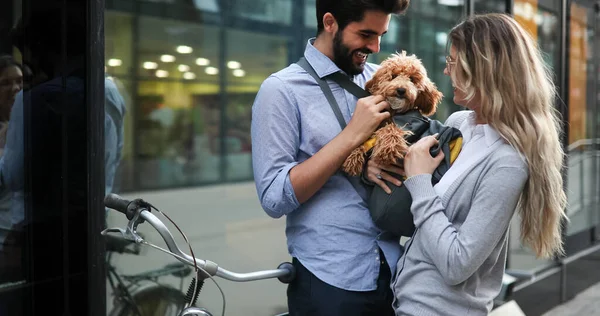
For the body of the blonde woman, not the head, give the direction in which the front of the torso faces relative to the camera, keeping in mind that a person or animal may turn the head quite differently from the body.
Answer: to the viewer's left

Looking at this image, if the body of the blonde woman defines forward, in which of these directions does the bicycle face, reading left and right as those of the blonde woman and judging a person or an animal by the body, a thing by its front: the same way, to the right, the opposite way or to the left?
to the left

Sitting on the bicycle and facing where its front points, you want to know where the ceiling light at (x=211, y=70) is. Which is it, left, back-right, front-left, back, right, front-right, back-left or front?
back-right

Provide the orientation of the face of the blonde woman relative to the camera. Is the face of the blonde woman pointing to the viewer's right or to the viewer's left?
to the viewer's left

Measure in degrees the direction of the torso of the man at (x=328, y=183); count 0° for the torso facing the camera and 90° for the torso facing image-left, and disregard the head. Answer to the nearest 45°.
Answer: approximately 315°

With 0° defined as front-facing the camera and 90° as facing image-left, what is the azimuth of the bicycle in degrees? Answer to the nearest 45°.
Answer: approximately 45°

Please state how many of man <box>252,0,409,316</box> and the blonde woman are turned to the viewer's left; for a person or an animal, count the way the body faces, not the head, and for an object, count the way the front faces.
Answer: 1

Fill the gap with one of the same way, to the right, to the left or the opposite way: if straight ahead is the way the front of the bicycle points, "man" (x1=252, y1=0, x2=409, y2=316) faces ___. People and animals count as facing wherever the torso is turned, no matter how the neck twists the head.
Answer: to the left
